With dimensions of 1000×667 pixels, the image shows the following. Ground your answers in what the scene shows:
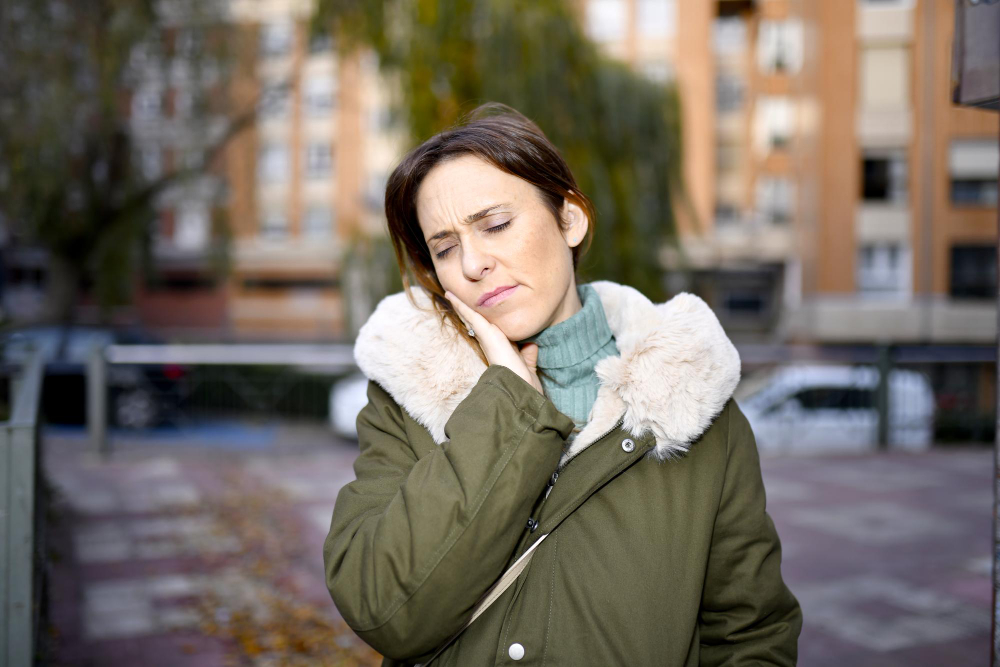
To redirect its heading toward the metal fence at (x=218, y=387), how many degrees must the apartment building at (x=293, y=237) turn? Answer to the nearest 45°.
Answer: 0° — it already faces it

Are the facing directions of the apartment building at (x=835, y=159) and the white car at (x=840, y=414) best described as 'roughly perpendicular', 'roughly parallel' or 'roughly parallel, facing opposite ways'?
roughly perpendicular

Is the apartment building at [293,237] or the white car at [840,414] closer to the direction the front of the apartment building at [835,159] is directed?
the white car

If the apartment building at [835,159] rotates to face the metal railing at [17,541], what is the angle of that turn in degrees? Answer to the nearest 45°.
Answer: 0° — it already faces it

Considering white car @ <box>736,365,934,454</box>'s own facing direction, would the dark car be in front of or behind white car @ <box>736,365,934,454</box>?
in front

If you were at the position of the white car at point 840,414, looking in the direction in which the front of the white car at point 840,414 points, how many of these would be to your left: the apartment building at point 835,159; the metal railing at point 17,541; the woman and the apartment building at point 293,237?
2

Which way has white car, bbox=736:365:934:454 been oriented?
to the viewer's left

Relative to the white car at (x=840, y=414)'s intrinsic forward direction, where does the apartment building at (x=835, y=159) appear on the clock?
The apartment building is roughly at 3 o'clock from the white car.

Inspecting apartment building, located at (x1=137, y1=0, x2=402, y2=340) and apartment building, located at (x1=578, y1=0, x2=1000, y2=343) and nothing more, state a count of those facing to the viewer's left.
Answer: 0

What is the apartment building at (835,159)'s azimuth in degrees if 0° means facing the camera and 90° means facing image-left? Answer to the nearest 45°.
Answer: approximately 0°

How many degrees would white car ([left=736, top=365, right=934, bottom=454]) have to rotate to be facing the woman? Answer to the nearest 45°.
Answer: approximately 90° to its left

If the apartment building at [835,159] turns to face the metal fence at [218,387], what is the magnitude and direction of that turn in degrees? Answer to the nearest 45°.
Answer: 0° — it already faces it

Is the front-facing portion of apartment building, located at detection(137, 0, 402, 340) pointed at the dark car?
yes
